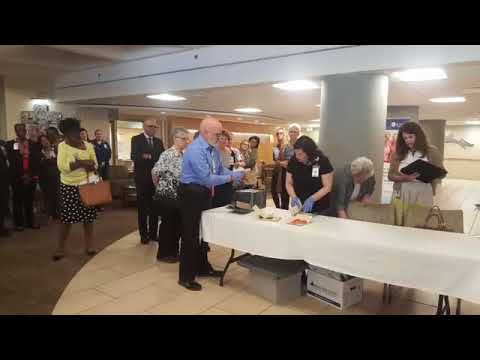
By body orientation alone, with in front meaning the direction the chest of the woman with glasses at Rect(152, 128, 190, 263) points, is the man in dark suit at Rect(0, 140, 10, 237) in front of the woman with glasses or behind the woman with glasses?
behind

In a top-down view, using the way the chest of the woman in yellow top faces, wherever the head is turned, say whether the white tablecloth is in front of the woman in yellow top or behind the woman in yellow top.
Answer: in front

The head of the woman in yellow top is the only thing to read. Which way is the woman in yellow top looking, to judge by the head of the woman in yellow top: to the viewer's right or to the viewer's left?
to the viewer's right

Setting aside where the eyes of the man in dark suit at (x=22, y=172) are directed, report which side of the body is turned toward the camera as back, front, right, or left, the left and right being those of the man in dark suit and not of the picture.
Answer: front

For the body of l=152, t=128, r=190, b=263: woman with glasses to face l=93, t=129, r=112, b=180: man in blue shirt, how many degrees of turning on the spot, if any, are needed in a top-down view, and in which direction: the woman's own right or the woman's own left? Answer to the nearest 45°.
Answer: approximately 90° to the woman's own left

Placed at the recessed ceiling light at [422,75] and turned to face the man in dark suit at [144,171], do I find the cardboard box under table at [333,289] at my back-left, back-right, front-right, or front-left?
front-left

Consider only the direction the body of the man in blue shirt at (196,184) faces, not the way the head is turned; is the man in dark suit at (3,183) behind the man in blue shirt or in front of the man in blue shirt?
behind

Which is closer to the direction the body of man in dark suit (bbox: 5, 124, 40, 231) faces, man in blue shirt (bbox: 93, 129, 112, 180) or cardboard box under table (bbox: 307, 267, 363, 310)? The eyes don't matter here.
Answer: the cardboard box under table

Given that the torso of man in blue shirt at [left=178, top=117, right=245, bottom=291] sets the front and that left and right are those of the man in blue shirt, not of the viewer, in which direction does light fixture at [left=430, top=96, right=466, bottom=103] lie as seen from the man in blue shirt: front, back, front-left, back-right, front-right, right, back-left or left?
front-left

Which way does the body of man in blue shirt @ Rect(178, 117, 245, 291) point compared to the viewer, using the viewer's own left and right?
facing to the right of the viewer

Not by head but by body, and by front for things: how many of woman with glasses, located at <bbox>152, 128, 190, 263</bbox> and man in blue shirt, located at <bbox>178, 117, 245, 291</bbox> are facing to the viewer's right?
2

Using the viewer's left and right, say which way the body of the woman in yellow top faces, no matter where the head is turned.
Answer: facing the viewer and to the right of the viewer

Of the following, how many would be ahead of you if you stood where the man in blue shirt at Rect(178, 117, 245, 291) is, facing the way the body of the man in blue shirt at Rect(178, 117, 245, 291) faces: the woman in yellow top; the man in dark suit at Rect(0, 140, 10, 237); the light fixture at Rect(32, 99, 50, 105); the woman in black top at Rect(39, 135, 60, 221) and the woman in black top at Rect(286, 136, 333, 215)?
1

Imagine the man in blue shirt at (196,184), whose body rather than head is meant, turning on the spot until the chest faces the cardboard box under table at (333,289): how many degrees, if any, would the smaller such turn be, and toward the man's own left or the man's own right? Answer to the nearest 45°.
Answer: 0° — they already face it

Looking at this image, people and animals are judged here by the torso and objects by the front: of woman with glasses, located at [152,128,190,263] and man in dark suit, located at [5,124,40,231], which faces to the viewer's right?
the woman with glasses
